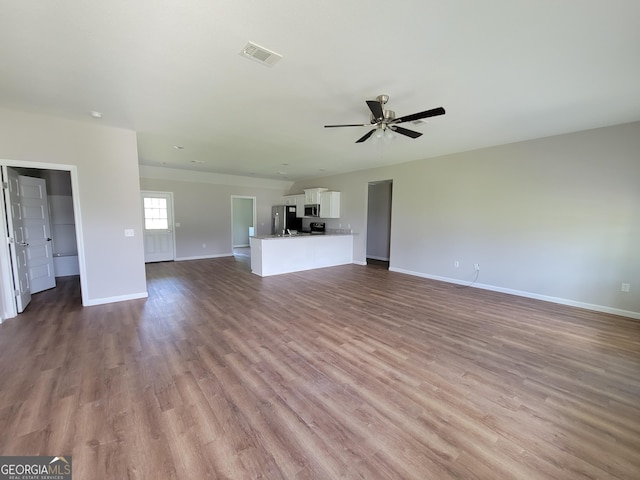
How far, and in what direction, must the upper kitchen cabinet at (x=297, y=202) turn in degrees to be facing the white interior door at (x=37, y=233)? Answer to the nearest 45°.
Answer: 0° — it already faces it

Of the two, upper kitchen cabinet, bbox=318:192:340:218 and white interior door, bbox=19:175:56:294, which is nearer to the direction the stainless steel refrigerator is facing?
the white interior door

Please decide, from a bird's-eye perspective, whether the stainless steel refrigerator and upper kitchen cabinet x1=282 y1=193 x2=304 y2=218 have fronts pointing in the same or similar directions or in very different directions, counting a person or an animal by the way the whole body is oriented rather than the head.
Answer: same or similar directions

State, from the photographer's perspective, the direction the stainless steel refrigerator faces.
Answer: facing the viewer and to the left of the viewer

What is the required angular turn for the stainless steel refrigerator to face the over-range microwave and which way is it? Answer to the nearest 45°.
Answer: approximately 90° to its left

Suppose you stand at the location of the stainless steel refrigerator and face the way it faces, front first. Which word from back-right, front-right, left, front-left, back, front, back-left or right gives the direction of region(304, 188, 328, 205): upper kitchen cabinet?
left

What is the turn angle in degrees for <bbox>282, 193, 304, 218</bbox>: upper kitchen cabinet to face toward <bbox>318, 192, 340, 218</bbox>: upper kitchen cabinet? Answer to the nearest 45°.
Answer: approximately 90° to its left

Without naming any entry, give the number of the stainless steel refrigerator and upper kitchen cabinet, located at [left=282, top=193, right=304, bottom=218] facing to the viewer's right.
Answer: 0

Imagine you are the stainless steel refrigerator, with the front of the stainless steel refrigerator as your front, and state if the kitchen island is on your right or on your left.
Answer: on your left

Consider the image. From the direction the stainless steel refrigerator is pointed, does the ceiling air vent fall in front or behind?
in front

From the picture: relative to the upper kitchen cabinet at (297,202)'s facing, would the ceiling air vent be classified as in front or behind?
in front

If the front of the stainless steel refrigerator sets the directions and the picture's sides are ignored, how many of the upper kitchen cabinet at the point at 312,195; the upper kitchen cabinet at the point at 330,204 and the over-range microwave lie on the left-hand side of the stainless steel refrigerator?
3

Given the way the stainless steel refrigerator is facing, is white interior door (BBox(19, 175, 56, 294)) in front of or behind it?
in front

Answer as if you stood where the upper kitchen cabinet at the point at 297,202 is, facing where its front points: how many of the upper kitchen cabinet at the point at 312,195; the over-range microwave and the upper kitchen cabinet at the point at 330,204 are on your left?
3
